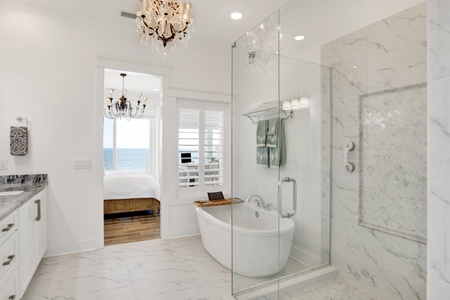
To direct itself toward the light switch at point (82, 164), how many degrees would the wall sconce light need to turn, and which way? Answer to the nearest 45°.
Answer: approximately 45° to its right
